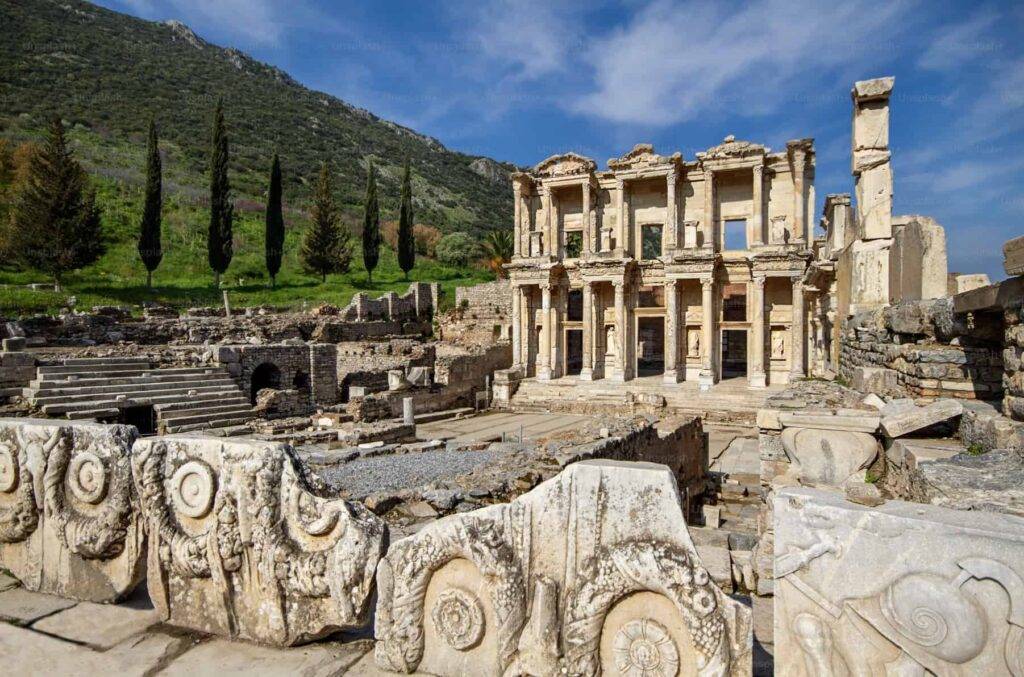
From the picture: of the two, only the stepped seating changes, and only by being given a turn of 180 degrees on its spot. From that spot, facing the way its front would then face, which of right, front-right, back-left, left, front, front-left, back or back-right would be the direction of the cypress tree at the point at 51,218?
front

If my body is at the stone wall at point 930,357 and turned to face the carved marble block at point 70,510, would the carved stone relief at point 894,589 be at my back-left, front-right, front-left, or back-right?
front-left

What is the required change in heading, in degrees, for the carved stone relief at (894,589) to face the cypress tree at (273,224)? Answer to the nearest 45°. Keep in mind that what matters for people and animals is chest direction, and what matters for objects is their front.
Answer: approximately 135° to its right

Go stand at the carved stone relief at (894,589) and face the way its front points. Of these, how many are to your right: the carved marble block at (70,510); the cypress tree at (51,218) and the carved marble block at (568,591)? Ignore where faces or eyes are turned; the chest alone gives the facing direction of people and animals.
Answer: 3

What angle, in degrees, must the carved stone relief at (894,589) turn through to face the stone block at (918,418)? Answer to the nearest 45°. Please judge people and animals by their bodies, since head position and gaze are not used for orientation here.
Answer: approximately 180°

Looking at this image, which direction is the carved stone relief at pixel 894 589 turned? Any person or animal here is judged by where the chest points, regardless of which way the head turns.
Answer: toward the camera

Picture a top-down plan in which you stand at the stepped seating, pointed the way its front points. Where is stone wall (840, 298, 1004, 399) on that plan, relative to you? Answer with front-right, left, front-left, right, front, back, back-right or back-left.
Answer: front-left

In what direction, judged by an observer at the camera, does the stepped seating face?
facing the viewer

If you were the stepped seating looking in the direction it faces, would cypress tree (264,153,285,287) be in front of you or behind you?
behind

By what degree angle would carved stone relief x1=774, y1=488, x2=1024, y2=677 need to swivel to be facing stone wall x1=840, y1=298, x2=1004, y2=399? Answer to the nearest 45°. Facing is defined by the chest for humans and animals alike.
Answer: approximately 180°

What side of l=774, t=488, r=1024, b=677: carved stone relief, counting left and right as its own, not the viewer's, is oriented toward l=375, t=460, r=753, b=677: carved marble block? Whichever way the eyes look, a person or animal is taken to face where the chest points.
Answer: right

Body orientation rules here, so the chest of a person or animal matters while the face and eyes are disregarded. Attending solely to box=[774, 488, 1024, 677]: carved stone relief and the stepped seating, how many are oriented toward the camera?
2

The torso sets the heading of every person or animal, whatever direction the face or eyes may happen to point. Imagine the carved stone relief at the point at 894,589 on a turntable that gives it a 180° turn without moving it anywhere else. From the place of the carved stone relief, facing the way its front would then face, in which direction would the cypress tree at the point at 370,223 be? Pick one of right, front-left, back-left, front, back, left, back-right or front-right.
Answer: front-left

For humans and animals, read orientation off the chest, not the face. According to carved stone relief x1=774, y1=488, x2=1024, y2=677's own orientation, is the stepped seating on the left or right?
on its right

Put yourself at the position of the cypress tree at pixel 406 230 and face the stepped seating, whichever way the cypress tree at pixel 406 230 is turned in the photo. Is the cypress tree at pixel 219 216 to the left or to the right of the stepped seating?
right

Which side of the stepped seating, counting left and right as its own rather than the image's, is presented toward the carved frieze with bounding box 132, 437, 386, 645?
front
